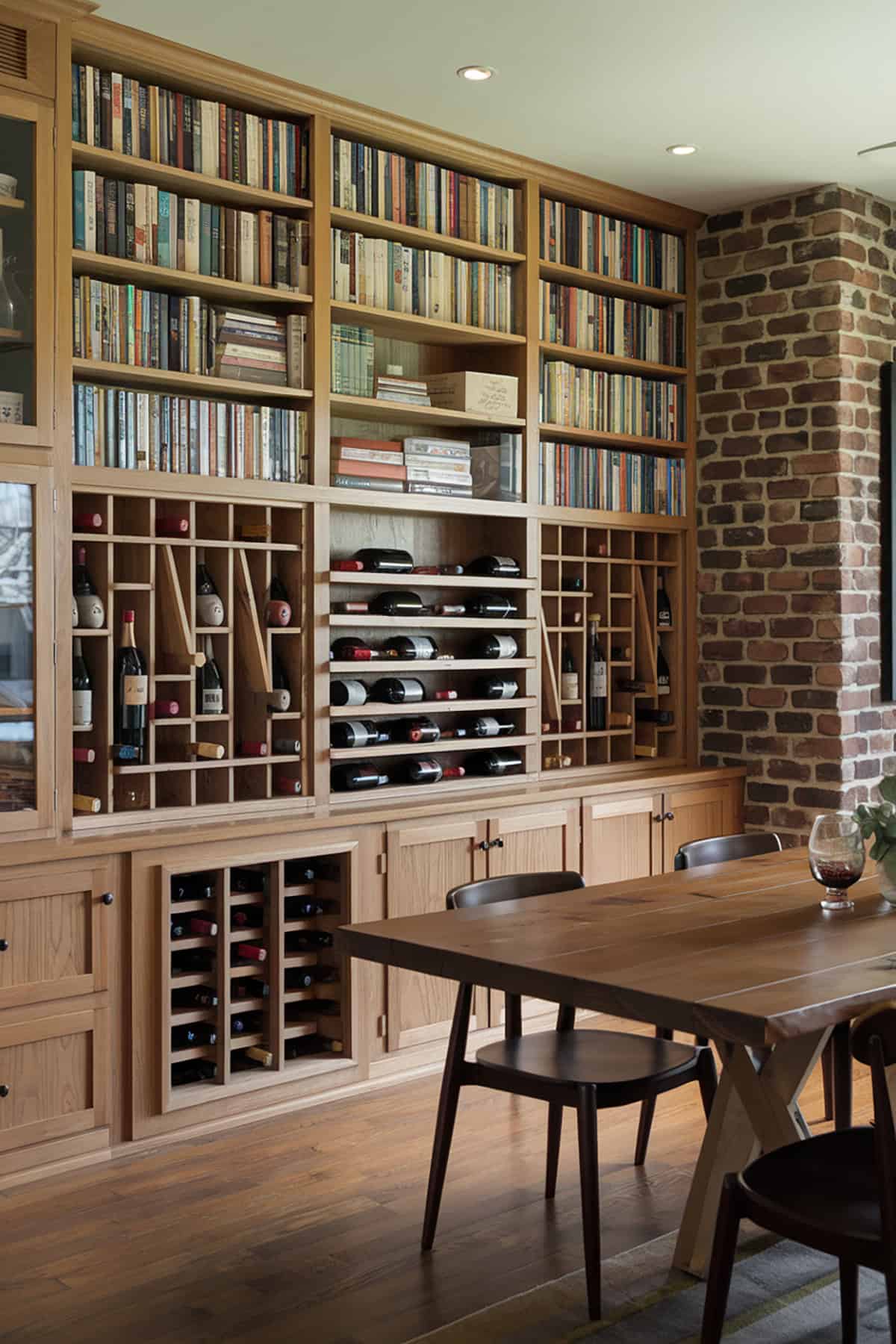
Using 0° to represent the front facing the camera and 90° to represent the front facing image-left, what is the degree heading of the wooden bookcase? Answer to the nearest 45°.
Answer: approximately 315°

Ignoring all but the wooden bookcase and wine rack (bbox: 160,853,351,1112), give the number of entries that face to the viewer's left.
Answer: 0

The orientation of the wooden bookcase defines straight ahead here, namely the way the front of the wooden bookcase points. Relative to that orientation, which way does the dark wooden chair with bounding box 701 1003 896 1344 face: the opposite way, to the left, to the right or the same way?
the opposite way

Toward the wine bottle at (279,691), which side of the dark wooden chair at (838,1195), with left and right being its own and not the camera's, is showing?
front

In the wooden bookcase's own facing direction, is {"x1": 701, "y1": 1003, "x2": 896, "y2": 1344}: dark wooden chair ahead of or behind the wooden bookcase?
ahead

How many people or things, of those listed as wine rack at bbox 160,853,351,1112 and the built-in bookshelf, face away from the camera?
0

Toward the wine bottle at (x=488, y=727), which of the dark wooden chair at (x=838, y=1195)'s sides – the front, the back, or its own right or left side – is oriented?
front

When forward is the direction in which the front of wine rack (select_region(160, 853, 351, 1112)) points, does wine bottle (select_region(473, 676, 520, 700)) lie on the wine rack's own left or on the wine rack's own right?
on the wine rack's own left

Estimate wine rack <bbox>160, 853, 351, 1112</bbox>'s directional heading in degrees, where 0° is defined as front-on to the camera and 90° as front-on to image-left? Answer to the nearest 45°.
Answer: approximately 315°

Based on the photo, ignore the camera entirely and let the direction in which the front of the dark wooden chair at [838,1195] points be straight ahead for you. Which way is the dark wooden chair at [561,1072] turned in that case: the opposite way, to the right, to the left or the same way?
the opposite way

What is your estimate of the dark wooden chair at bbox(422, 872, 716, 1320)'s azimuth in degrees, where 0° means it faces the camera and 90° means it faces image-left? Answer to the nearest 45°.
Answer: approximately 315°

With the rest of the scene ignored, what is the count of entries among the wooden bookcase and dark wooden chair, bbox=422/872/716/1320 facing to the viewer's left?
0

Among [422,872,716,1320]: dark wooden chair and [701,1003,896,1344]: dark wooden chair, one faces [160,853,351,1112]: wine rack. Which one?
[701,1003,896,1344]: dark wooden chair

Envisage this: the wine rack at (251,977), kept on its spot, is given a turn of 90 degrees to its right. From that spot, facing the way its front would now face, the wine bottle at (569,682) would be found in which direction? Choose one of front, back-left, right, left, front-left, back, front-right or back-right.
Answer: back
